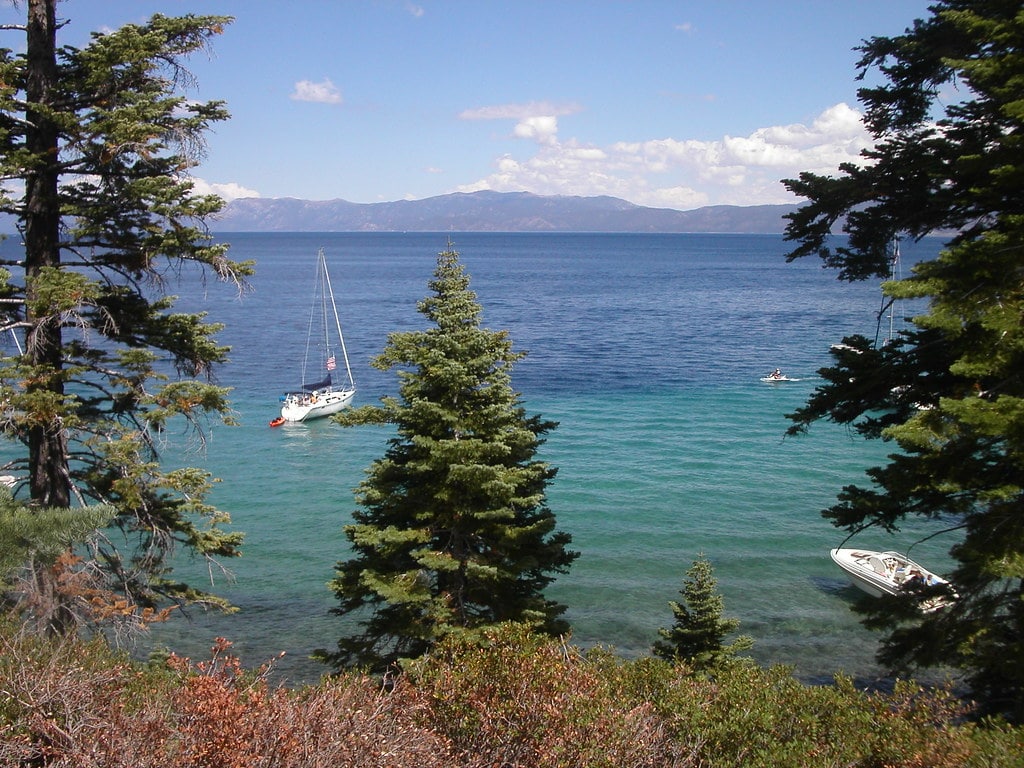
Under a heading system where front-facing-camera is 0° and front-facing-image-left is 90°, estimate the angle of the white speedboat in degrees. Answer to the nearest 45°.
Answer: approximately 135°

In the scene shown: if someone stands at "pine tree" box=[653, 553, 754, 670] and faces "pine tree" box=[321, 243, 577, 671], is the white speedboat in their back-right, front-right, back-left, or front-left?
back-right

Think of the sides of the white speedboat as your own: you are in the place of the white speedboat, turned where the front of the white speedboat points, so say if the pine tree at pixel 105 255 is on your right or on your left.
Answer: on your left

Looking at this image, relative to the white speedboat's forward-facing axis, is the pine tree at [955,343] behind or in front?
behind
